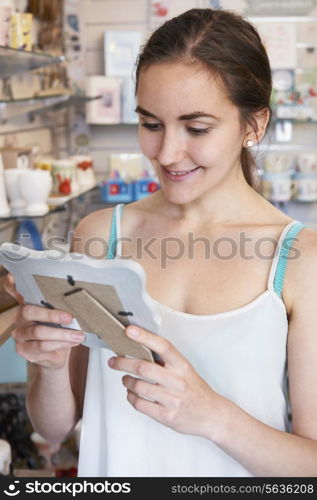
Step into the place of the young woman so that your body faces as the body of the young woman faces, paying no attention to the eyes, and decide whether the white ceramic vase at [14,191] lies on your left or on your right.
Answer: on your right

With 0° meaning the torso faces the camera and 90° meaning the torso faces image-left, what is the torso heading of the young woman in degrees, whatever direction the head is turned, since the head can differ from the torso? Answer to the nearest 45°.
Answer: approximately 45°

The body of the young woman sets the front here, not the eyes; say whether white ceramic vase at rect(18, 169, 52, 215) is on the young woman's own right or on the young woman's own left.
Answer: on the young woman's own right

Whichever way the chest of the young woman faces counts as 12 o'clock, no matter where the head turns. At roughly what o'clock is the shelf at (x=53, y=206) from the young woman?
The shelf is roughly at 4 o'clock from the young woman.

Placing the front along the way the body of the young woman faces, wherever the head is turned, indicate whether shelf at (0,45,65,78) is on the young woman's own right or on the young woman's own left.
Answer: on the young woman's own right

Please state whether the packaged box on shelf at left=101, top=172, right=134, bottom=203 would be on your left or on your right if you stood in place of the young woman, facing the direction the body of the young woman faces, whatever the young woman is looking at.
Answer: on your right
